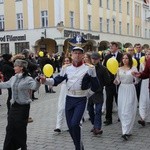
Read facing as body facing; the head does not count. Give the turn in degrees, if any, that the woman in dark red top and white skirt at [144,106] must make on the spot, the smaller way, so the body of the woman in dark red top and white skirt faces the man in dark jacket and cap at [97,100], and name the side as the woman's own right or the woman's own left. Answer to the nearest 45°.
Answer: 0° — they already face them

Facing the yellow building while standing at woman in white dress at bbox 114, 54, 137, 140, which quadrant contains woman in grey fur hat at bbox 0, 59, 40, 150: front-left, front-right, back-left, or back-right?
back-left

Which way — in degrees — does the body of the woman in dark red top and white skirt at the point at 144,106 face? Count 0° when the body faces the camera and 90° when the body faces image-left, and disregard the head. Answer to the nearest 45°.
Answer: approximately 45°
